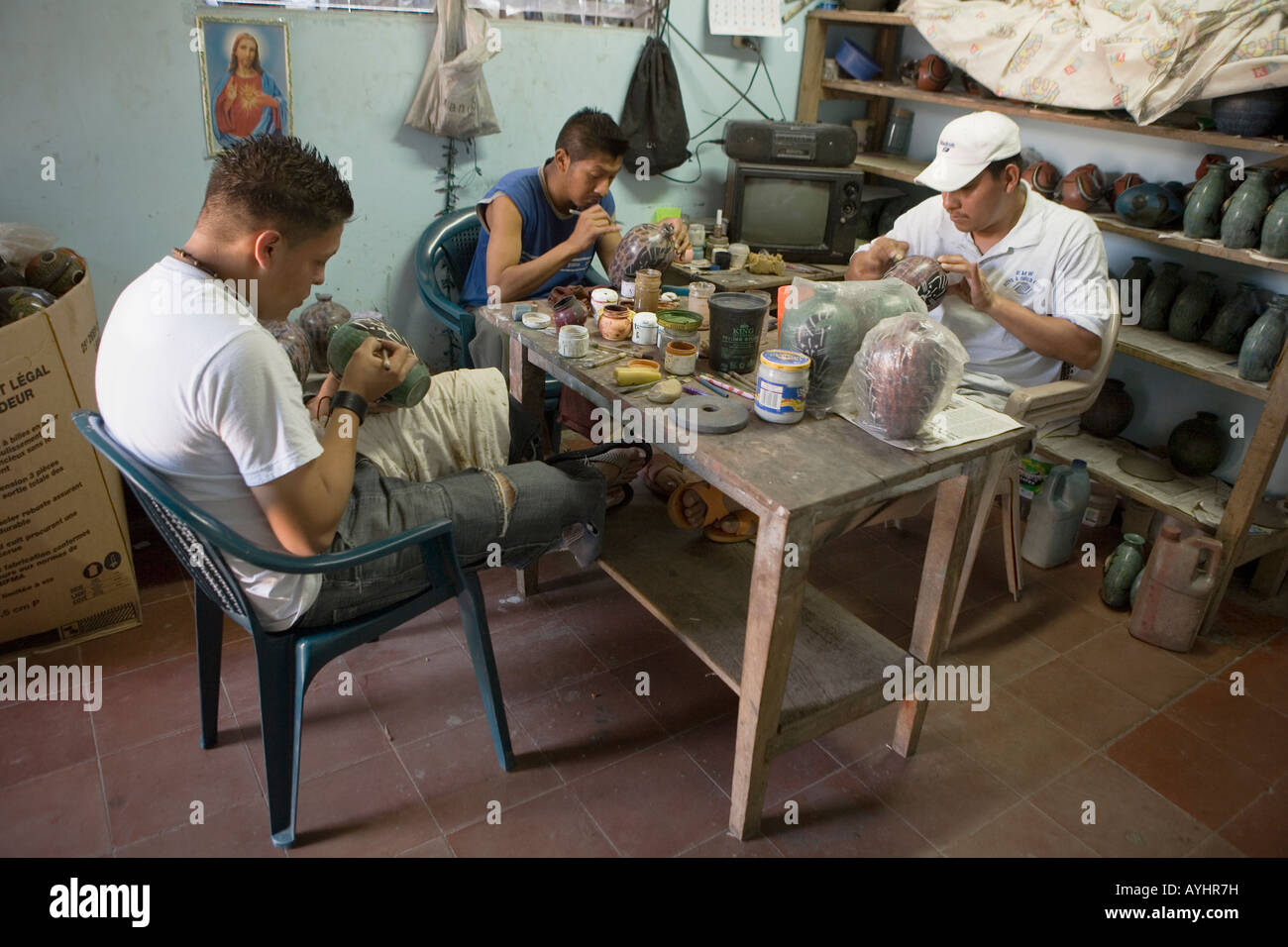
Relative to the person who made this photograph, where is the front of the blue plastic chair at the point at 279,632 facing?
facing away from the viewer and to the right of the viewer

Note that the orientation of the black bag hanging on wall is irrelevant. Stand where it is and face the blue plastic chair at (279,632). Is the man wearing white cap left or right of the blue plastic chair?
left

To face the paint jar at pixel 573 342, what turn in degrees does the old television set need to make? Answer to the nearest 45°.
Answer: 0° — it already faces it

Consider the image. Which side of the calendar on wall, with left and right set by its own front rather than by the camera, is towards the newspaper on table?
front

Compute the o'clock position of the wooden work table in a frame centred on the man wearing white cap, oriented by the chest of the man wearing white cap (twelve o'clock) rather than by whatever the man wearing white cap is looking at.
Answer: The wooden work table is roughly at 11 o'clock from the man wearing white cap.

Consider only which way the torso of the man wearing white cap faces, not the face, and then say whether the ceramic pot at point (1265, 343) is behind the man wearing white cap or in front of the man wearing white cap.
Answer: behind

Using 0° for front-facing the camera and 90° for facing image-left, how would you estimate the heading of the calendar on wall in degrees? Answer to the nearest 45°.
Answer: approximately 0°

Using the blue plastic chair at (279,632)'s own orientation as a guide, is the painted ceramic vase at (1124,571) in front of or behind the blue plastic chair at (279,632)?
in front

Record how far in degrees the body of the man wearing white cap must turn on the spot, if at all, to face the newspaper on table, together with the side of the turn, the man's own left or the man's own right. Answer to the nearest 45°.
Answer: approximately 45° to the man's own left

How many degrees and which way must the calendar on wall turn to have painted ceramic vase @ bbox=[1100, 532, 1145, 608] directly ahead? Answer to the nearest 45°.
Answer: approximately 45° to its left

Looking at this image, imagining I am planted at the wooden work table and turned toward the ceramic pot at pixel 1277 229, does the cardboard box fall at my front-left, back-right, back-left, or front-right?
back-left

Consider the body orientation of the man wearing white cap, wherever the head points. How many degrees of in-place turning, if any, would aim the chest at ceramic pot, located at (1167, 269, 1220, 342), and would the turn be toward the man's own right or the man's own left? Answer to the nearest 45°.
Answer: approximately 180°

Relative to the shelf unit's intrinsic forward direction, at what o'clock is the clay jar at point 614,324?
The clay jar is roughly at 12 o'clock from the shelf unit.

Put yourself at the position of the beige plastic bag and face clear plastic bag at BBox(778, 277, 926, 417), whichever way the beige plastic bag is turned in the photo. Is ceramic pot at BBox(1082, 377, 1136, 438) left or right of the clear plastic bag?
left
